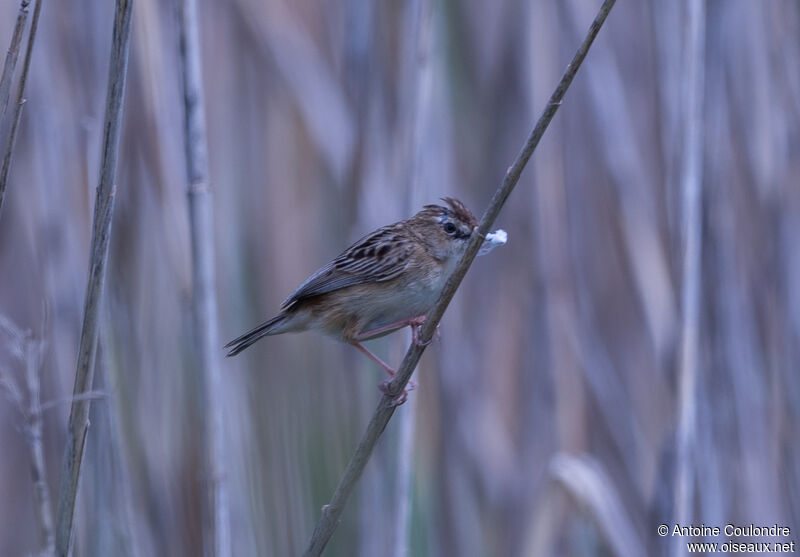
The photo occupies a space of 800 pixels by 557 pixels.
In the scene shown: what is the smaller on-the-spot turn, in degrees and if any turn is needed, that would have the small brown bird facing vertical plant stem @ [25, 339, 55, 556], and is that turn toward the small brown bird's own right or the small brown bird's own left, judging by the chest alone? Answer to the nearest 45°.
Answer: approximately 135° to the small brown bird's own right

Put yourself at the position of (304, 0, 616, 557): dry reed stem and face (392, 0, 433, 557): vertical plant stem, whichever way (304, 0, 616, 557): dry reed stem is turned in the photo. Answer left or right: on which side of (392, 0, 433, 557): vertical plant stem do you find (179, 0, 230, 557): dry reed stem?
left

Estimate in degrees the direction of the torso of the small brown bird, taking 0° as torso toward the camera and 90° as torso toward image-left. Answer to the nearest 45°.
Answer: approximately 270°

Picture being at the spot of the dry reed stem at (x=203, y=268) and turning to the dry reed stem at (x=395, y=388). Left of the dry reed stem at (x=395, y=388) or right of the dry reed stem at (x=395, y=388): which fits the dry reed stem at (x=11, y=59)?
right

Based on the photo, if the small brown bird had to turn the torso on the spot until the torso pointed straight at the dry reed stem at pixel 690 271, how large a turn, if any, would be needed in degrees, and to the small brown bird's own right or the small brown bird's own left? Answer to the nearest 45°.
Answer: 0° — it already faces it
